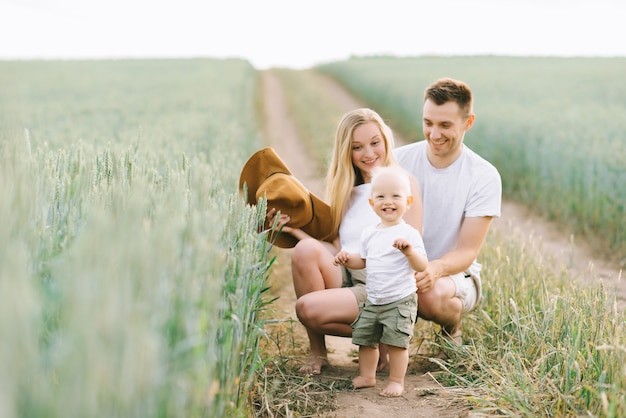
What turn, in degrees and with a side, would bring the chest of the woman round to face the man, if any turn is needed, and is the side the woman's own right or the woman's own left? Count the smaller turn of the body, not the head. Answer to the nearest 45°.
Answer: approximately 135° to the woman's own left

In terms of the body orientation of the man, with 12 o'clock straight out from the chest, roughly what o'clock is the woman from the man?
The woman is roughly at 1 o'clock from the man.

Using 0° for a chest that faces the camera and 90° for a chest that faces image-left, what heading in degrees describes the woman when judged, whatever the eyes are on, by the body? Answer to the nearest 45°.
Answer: approximately 45°

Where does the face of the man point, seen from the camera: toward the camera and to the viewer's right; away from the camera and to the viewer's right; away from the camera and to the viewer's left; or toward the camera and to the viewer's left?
toward the camera and to the viewer's left

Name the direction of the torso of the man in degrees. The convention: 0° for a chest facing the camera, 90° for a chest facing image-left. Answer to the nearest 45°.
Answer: approximately 45°

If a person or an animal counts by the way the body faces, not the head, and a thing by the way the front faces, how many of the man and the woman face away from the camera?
0
